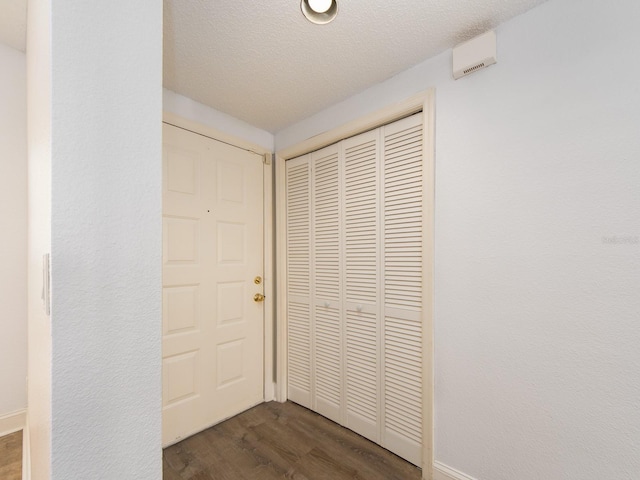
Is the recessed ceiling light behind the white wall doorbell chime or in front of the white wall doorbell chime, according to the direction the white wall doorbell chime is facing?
in front

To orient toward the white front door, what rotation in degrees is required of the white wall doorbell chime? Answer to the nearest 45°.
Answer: approximately 45° to its right

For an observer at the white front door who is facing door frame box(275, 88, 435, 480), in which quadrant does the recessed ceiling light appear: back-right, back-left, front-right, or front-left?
front-right

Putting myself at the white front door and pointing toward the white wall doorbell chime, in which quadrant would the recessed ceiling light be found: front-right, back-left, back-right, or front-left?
front-right

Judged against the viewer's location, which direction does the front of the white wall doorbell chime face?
facing the viewer and to the left of the viewer

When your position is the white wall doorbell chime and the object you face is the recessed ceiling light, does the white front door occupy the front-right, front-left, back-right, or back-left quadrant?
front-right

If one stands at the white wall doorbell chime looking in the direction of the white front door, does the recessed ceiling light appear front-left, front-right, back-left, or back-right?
front-left

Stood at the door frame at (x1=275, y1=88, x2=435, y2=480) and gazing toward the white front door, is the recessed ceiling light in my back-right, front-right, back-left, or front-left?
front-left
